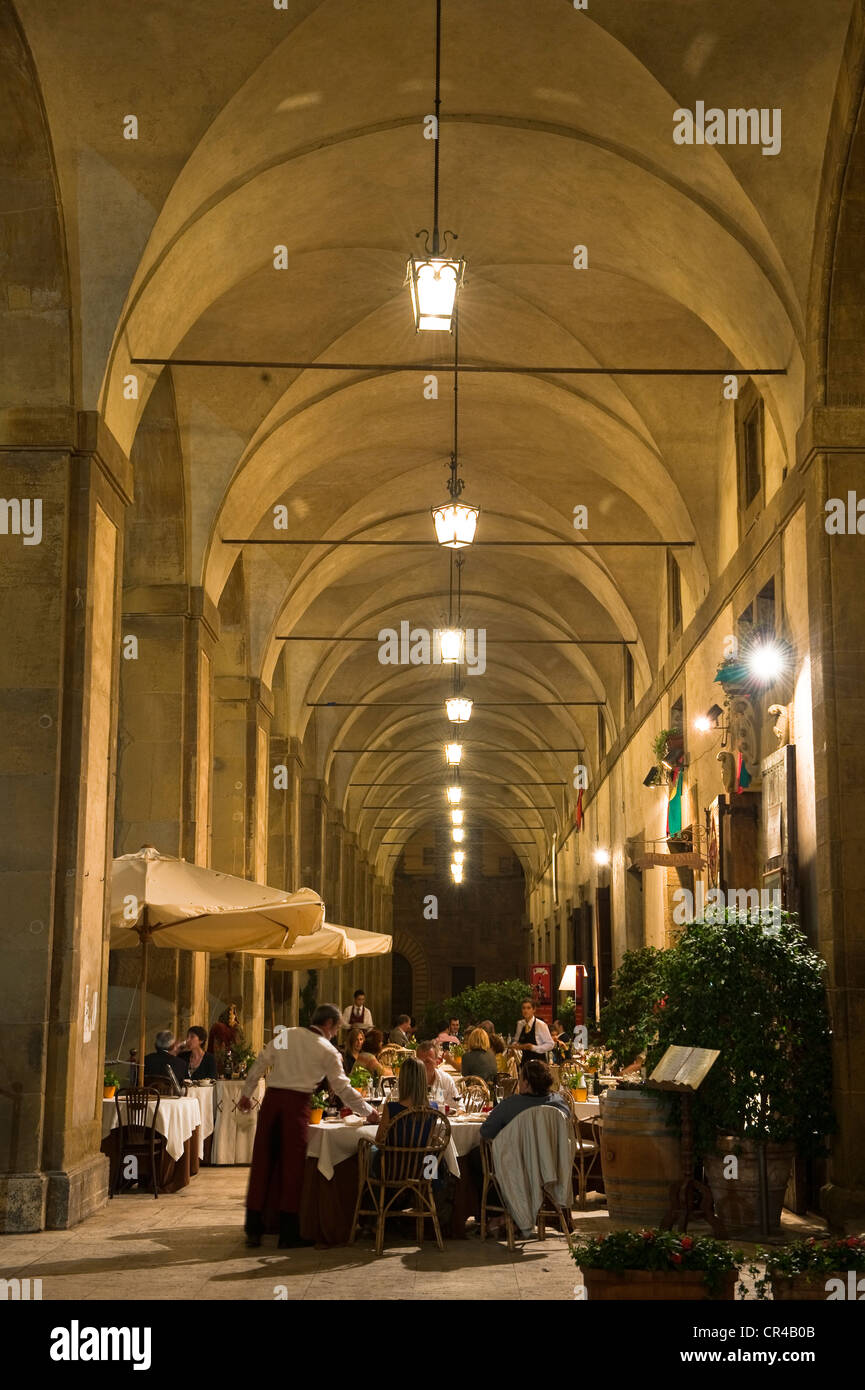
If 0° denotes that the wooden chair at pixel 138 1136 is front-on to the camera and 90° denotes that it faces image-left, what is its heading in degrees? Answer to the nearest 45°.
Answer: approximately 180°

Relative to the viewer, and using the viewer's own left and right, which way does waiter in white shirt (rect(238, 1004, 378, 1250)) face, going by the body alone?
facing away from the viewer and to the right of the viewer

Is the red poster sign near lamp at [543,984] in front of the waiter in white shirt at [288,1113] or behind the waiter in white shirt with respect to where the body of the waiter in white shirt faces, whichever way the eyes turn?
in front

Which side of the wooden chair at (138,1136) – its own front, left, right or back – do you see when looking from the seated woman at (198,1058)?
front
